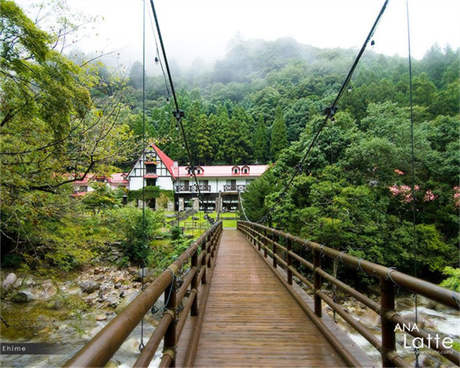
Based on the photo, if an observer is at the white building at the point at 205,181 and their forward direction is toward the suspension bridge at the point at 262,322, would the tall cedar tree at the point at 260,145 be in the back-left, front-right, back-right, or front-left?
back-left

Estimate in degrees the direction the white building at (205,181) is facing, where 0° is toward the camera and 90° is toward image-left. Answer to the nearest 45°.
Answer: approximately 0°

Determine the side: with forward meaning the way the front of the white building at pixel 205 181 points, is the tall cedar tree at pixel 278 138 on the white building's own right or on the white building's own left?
on the white building's own left

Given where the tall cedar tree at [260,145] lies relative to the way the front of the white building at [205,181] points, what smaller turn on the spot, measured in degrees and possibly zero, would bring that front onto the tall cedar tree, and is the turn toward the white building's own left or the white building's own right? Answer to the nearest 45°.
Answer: approximately 135° to the white building's own left

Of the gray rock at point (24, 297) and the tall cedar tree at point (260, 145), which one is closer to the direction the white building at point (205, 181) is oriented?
the gray rock

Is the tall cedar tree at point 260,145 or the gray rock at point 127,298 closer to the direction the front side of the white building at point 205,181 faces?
the gray rock

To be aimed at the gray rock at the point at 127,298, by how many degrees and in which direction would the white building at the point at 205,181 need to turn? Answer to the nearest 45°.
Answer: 0° — it already faces it

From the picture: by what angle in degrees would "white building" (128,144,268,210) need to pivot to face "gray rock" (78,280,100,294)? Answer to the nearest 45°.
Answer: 0° — it already faces it

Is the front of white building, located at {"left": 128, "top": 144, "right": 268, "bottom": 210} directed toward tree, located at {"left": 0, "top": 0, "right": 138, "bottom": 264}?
yes
